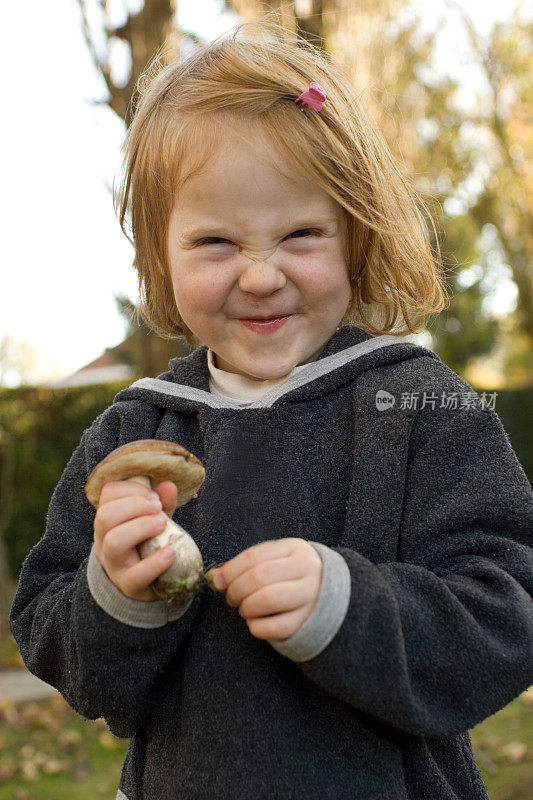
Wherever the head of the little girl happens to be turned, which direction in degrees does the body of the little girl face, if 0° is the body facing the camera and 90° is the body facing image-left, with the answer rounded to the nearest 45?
approximately 0°
